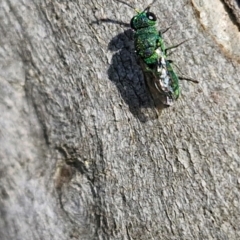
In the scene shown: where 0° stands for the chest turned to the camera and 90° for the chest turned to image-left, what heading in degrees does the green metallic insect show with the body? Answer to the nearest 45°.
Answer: approximately 180°
